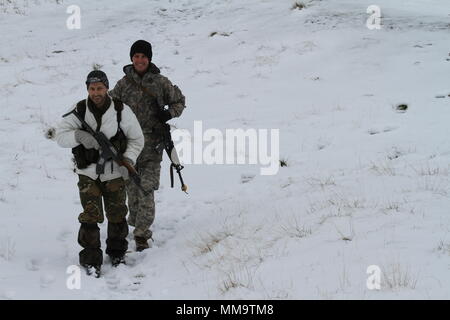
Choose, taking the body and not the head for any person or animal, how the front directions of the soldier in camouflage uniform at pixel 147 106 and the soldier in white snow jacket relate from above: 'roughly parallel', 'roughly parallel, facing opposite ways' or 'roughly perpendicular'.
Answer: roughly parallel

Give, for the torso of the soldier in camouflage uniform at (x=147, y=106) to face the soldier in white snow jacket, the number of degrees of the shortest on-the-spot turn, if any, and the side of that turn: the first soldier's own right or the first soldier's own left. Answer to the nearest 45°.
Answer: approximately 45° to the first soldier's own right

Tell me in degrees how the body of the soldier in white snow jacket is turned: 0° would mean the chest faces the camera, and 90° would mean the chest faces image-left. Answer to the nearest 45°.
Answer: approximately 0°

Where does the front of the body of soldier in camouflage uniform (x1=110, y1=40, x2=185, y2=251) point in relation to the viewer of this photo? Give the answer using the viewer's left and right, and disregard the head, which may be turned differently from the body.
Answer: facing the viewer

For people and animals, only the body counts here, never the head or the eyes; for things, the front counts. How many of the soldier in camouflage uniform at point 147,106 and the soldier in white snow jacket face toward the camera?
2

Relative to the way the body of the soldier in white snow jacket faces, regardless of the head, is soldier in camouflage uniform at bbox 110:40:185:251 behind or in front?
behind
